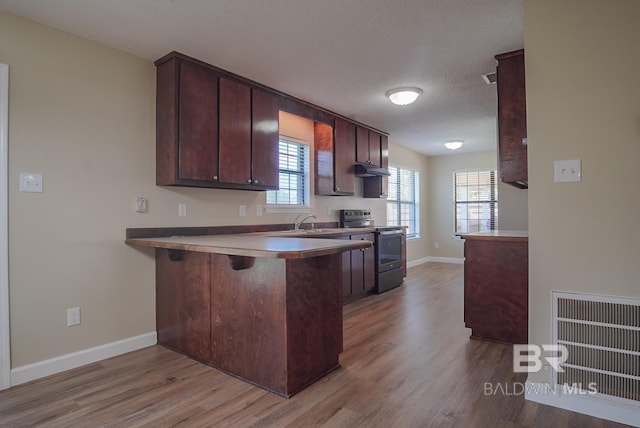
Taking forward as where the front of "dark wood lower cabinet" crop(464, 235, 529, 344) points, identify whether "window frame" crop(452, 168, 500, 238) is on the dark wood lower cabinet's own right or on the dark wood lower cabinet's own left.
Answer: on the dark wood lower cabinet's own right

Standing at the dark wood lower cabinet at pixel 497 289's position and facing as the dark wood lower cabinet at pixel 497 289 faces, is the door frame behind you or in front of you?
in front

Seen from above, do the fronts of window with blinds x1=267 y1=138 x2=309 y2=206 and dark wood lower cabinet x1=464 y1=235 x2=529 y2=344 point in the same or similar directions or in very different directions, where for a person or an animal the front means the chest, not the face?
very different directions

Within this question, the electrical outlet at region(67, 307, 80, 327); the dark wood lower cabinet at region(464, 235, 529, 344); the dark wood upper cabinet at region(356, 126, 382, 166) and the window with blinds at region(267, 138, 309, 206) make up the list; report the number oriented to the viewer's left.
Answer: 1

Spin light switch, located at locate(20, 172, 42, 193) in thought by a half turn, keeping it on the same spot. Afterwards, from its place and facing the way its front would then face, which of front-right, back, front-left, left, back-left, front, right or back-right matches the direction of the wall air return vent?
back-right

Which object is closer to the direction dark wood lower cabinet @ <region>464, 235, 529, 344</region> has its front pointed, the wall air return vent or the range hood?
the range hood

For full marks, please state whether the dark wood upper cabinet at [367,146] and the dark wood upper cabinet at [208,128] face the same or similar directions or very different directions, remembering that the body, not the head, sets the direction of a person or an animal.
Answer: same or similar directions

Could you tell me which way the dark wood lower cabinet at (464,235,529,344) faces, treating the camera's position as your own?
facing to the left of the viewer

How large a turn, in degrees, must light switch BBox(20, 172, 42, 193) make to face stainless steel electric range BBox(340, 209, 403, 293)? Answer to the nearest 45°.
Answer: approximately 90° to its left

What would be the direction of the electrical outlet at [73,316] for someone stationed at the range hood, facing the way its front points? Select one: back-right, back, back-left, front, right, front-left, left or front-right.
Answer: right

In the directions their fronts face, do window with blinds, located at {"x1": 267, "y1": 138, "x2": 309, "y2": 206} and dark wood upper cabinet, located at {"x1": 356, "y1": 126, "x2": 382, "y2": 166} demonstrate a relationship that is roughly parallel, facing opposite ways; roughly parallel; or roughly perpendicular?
roughly parallel

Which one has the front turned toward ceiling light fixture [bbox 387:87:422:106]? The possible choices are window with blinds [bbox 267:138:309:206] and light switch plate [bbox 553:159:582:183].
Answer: the window with blinds

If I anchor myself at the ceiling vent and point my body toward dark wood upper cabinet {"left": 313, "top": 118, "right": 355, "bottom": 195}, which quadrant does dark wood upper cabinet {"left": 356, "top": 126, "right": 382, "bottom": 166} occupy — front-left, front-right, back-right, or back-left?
front-right

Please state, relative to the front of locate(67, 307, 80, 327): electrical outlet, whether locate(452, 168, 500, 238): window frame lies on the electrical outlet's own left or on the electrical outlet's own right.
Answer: on the electrical outlet's own left

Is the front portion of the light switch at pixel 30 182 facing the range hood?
no
